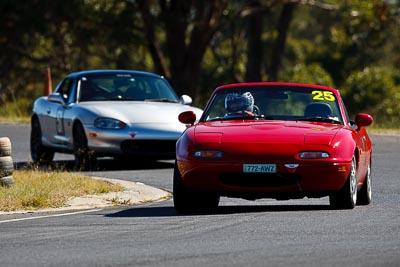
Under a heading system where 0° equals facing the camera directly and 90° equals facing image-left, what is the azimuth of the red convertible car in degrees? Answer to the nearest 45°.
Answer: approximately 0°

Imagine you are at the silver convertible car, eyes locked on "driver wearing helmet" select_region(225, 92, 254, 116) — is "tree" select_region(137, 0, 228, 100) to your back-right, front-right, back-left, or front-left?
back-left

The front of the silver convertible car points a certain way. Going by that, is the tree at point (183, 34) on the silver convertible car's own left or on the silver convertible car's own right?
on the silver convertible car's own left

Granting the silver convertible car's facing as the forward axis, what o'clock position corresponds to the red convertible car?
The red convertible car is roughly at 1 o'clock from the silver convertible car.

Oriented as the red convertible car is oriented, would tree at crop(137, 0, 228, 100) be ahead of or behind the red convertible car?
behind

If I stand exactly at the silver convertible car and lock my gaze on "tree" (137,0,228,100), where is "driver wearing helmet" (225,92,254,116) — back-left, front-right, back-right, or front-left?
back-right

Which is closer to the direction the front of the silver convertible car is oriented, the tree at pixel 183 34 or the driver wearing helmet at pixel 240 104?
the driver wearing helmet

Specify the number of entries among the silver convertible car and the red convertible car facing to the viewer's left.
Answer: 0
